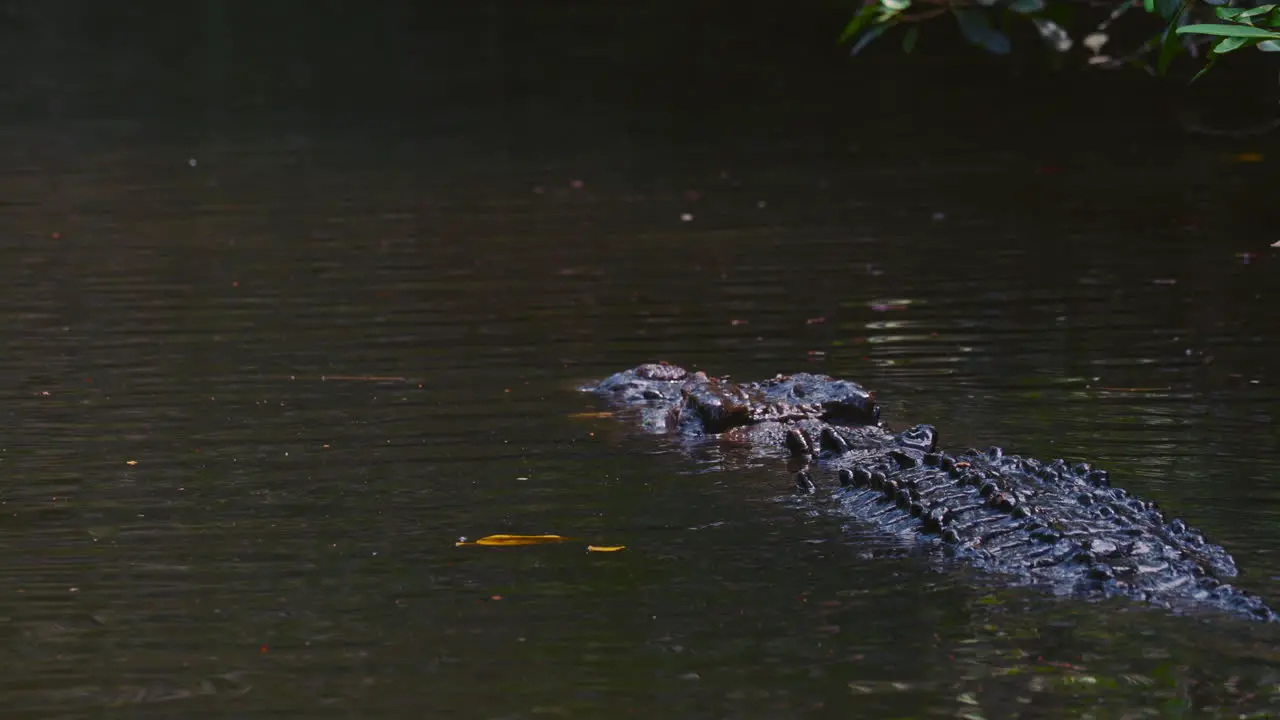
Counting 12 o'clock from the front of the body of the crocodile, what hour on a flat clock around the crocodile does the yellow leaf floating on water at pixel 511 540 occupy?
The yellow leaf floating on water is roughly at 10 o'clock from the crocodile.

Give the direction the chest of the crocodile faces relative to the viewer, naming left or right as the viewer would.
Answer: facing away from the viewer and to the left of the viewer
